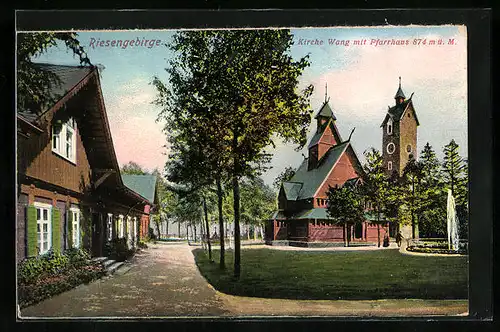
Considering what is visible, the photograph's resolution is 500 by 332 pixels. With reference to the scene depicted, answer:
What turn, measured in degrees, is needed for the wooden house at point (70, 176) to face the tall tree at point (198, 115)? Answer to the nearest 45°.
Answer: approximately 45° to its left

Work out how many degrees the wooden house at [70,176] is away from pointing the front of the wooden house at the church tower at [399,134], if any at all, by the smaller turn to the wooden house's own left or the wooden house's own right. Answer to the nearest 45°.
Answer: approximately 45° to the wooden house's own left
